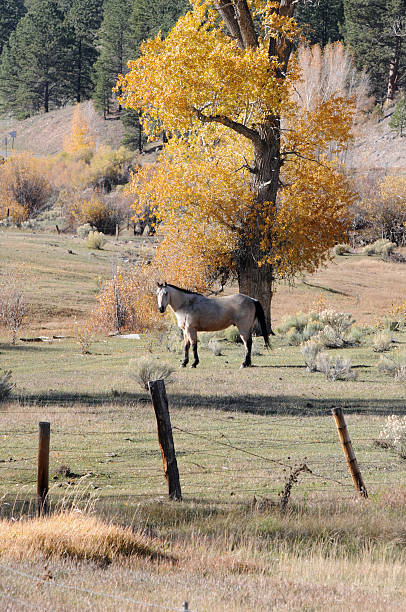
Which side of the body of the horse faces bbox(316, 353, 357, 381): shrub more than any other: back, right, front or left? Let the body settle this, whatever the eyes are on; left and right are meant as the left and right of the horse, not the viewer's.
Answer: back

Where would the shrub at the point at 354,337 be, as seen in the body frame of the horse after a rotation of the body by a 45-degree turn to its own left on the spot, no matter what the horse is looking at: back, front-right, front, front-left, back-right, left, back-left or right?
back

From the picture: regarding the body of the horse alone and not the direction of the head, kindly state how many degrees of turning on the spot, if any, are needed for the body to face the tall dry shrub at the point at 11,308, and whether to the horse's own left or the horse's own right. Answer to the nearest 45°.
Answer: approximately 45° to the horse's own right

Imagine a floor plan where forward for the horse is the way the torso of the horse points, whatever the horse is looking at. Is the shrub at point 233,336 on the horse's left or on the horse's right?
on the horse's right

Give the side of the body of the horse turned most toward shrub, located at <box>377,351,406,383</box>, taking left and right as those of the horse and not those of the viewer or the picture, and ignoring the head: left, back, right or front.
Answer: back

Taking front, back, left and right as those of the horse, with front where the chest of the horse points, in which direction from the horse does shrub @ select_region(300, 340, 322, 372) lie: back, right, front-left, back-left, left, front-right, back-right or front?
back

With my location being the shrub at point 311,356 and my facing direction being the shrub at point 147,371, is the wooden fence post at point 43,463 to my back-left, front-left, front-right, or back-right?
front-left

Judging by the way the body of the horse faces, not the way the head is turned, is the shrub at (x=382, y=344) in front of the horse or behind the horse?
behind

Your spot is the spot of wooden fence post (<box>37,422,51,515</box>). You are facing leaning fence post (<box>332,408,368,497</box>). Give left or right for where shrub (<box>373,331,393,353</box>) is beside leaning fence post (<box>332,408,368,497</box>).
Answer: left

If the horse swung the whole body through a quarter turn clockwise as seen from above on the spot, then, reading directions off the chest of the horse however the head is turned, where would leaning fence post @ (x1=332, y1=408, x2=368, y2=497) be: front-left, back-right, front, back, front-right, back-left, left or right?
back

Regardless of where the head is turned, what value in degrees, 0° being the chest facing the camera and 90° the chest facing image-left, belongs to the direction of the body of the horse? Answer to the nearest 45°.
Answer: approximately 90°

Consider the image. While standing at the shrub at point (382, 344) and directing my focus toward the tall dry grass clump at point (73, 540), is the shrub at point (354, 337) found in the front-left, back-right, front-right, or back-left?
back-right

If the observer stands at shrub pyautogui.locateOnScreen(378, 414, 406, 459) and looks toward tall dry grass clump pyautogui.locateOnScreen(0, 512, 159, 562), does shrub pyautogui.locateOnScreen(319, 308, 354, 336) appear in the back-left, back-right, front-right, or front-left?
back-right

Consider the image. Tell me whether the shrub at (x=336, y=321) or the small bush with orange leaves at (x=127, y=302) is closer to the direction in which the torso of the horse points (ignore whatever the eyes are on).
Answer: the small bush with orange leaves

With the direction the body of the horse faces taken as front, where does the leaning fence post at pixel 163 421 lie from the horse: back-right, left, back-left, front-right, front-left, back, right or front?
left
